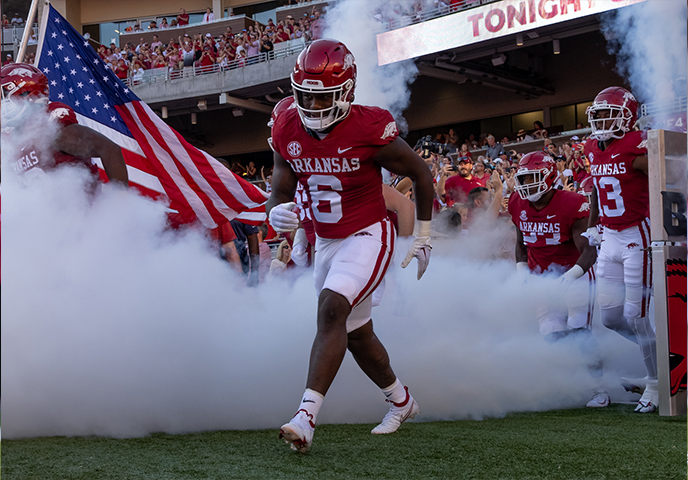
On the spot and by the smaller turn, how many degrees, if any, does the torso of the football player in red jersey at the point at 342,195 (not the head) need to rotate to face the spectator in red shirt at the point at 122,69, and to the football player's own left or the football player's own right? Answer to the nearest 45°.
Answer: approximately 135° to the football player's own right

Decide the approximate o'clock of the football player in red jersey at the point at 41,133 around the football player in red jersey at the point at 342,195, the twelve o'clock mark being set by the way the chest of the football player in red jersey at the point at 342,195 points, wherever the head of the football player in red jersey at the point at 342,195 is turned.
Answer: the football player in red jersey at the point at 41,133 is roughly at 4 o'clock from the football player in red jersey at the point at 342,195.

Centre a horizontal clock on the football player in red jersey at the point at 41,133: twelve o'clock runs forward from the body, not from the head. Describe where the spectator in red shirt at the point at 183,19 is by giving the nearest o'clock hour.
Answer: The spectator in red shirt is roughly at 5 o'clock from the football player in red jersey.

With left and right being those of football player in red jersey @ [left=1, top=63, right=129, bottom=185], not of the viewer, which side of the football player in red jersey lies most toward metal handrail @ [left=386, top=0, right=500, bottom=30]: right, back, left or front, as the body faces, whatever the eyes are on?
back

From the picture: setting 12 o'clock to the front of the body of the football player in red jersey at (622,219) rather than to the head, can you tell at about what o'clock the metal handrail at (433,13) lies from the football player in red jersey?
The metal handrail is roughly at 4 o'clock from the football player in red jersey.

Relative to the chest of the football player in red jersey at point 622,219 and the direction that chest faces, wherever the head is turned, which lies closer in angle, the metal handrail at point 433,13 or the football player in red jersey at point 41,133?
the football player in red jersey

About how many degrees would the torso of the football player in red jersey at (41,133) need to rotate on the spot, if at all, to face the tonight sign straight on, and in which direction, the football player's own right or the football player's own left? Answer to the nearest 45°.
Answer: approximately 180°
